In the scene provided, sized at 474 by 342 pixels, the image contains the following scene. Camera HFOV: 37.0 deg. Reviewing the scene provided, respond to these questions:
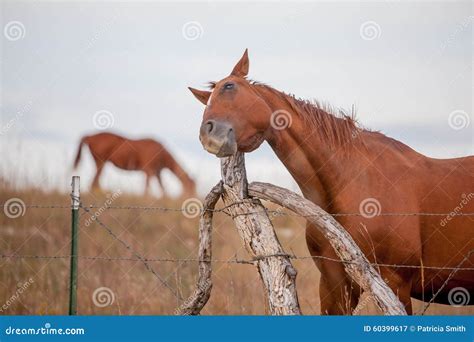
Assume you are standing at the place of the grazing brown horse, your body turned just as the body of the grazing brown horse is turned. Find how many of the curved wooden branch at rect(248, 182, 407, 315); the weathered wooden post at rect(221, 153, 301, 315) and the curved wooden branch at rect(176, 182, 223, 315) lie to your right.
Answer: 3

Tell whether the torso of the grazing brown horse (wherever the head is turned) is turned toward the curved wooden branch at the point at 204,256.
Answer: no

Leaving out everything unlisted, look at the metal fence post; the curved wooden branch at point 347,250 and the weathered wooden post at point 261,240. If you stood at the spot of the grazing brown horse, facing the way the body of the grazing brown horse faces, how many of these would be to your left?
0

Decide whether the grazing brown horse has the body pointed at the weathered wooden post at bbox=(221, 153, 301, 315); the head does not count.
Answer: no

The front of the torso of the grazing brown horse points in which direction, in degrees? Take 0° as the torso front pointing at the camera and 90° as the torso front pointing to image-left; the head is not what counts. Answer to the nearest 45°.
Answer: approximately 270°

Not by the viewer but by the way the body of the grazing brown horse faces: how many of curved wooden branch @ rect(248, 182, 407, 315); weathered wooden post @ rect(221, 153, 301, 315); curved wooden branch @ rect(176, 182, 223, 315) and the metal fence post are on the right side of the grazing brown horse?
4

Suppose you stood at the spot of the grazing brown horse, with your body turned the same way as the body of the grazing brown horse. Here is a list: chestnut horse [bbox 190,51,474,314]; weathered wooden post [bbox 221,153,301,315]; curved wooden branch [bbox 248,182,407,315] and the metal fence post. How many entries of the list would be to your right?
4

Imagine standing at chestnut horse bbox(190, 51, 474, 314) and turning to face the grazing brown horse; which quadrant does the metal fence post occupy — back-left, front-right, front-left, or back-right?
front-left

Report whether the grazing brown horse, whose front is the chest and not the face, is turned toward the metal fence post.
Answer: no

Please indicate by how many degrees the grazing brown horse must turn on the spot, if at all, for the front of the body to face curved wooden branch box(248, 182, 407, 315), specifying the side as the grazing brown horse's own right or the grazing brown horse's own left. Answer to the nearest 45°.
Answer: approximately 90° to the grazing brown horse's own right

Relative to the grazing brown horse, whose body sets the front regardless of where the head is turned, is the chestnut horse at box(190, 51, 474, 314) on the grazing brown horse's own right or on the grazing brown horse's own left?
on the grazing brown horse's own right
